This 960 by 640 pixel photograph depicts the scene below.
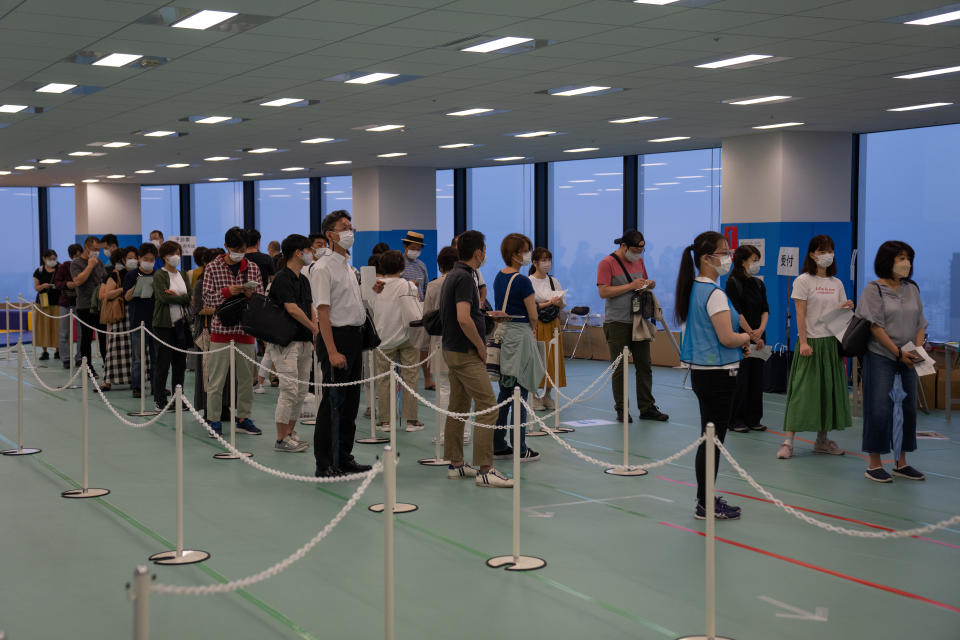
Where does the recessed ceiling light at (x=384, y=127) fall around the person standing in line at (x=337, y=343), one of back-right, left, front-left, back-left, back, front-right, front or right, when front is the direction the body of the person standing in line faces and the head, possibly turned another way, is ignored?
back-left

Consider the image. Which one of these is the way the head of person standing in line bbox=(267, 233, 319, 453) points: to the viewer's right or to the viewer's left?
to the viewer's right

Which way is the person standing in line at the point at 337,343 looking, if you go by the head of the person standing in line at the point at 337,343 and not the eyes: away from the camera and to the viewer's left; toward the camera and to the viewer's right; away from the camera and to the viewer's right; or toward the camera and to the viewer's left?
toward the camera and to the viewer's right

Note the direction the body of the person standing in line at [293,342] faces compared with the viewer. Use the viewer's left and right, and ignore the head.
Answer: facing to the right of the viewer

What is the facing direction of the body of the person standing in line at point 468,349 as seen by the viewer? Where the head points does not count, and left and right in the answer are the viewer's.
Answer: facing to the right of the viewer

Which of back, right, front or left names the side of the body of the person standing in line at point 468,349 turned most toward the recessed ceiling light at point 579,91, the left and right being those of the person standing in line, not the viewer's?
left

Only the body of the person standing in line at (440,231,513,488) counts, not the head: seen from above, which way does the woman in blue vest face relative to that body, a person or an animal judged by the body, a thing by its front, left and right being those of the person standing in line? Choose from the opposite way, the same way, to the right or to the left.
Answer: the same way

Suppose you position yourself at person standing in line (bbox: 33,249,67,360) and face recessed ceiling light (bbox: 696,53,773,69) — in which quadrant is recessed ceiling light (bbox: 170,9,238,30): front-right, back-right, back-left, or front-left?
front-right

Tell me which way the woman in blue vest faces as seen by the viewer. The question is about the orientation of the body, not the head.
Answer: to the viewer's right
